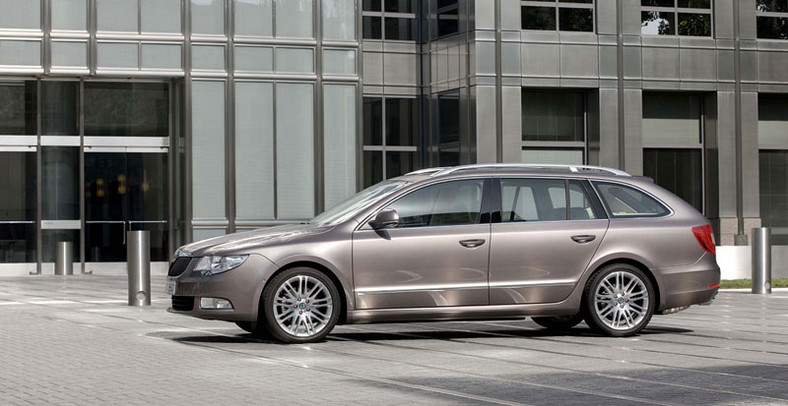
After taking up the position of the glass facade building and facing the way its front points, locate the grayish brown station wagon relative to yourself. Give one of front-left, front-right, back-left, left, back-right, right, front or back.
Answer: front

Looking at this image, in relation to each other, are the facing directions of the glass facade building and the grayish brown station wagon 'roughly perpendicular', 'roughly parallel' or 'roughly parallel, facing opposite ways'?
roughly perpendicular

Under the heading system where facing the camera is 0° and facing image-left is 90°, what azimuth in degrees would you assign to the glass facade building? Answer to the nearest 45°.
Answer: approximately 0°

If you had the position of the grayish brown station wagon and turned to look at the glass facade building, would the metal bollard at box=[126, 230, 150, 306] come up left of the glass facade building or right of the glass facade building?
left

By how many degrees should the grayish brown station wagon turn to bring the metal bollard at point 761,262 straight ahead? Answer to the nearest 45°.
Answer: approximately 135° to its right

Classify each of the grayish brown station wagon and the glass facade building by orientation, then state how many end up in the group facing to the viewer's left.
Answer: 1

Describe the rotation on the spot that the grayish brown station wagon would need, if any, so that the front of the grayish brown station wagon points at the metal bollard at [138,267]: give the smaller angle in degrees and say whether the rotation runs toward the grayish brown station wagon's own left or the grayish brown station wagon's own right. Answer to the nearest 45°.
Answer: approximately 45° to the grayish brown station wagon's own right

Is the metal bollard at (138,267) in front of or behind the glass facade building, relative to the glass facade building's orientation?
in front

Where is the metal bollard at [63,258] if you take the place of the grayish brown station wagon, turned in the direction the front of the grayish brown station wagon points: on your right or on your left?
on your right

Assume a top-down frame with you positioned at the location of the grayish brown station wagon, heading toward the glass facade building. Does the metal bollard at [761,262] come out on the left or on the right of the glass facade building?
right

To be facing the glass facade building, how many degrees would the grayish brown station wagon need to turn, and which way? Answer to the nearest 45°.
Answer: approximately 90° to its right

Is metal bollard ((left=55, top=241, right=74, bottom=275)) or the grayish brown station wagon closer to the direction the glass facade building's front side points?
the grayish brown station wagon

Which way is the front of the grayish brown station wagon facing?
to the viewer's left

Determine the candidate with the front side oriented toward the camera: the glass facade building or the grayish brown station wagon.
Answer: the glass facade building
